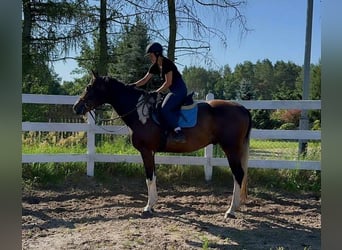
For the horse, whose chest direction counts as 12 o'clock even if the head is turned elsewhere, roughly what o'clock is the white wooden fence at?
The white wooden fence is roughly at 3 o'clock from the horse.

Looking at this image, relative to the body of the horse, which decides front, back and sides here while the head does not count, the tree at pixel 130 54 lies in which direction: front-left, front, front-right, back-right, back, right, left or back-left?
right

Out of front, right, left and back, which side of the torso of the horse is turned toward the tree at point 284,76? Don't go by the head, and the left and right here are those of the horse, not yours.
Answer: right

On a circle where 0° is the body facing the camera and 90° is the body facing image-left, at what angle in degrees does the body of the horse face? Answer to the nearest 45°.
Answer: approximately 90°

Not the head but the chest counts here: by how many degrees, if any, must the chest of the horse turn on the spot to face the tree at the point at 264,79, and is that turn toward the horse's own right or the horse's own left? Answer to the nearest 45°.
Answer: approximately 90° to the horse's own right
